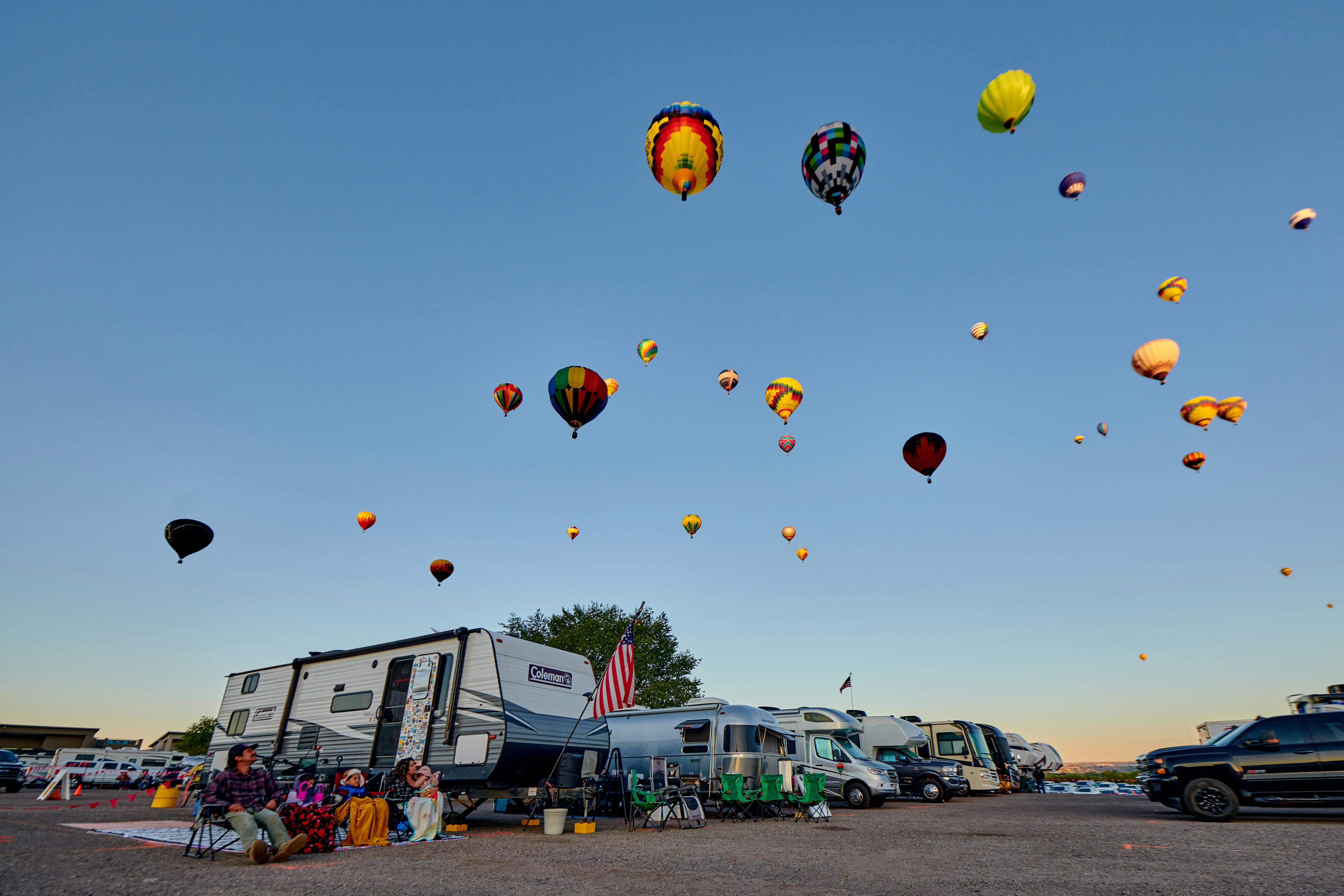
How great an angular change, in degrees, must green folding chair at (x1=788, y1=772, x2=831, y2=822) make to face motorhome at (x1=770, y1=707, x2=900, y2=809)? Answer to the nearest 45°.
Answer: approximately 135° to its right

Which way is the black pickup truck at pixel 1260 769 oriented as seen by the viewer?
to the viewer's left

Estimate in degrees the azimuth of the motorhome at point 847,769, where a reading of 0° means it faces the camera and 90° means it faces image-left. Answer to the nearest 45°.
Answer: approximately 315°

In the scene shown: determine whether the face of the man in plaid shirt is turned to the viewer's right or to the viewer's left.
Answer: to the viewer's right

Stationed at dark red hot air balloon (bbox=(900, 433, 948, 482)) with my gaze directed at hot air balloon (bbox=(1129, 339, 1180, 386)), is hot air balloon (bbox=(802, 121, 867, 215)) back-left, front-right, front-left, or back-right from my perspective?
back-right
